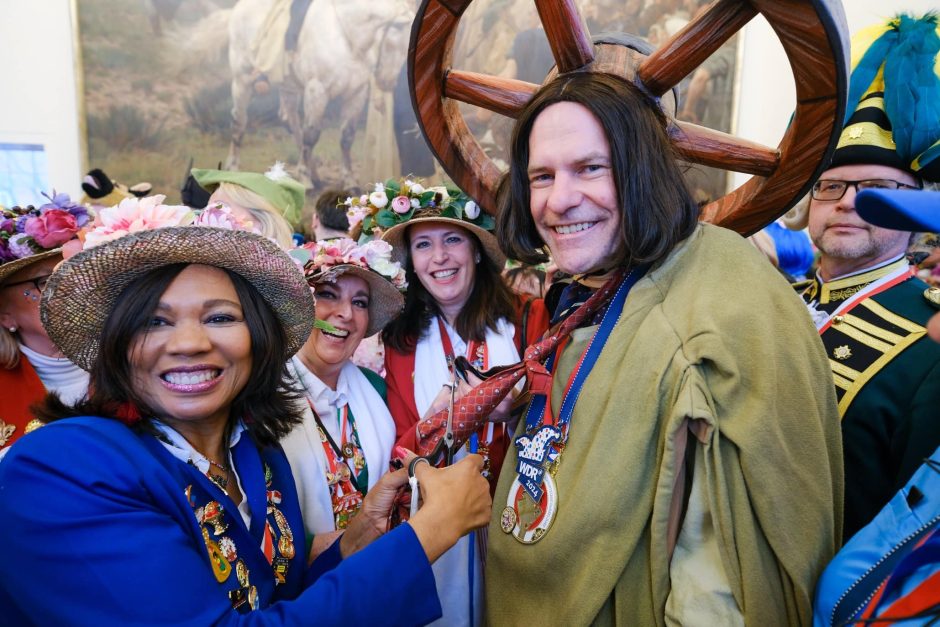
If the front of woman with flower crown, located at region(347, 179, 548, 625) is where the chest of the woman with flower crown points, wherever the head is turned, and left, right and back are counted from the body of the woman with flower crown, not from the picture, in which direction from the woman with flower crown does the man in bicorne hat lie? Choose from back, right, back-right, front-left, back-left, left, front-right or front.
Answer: front-left

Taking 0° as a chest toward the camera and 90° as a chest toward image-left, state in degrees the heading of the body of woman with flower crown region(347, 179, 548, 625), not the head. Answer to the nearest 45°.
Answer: approximately 0°

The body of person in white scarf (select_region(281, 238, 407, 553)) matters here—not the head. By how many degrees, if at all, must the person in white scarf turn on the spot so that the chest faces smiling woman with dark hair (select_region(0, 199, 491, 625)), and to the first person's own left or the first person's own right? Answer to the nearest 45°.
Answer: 0° — they already face them

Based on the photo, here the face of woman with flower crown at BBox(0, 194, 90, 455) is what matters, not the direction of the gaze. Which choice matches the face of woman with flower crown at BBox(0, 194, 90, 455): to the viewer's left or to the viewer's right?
to the viewer's right

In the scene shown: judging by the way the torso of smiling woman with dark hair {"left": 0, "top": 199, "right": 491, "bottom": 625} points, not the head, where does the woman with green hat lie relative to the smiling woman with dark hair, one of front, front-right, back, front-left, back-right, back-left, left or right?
back-left

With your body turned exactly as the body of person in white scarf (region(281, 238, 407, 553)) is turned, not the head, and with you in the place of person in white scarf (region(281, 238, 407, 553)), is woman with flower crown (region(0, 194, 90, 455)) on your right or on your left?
on your right

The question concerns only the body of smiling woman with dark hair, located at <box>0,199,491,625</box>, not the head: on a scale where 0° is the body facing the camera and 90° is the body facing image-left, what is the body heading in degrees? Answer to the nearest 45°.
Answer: approximately 315°

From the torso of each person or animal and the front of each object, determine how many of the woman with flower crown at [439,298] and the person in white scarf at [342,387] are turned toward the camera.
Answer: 2

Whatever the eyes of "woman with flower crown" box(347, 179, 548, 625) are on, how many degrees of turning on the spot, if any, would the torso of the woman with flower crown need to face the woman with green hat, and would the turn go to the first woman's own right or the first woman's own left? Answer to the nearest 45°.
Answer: approximately 135° to the first woman's own right
